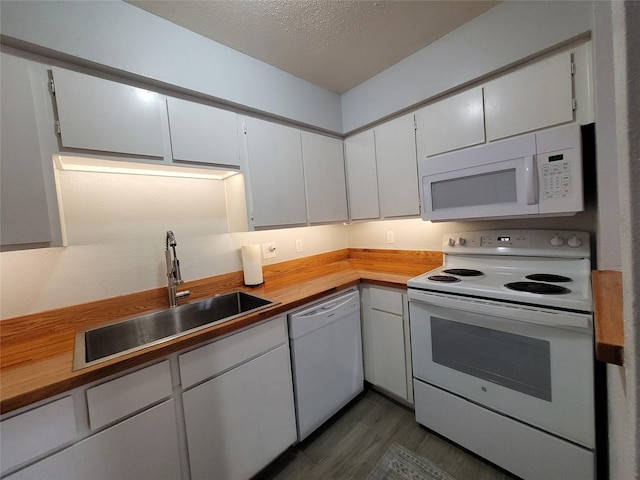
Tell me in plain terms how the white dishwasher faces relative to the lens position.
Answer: facing the viewer and to the right of the viewer

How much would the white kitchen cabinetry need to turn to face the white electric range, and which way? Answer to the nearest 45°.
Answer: approximately 45° to its left

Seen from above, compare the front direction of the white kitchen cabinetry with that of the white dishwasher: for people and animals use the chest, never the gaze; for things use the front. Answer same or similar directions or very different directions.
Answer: same or similar directions

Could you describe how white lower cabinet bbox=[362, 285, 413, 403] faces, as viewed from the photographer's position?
facing the viewer and to the left of the viewer

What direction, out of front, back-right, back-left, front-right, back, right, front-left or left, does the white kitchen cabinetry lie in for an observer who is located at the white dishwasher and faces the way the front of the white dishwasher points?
right

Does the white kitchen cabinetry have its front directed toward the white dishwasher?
no

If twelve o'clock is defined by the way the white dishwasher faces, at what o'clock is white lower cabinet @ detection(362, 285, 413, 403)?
The white lower cabinet is roughly at 10 o'clock from the white dishwasher.

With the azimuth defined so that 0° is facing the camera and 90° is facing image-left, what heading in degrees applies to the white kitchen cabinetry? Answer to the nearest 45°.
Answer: approximately 315°

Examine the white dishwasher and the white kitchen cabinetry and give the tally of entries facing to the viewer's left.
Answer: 0

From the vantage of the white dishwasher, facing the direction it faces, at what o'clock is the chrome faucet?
The chrome faucet is roughly at 4 o'clock from the white dishwasher.

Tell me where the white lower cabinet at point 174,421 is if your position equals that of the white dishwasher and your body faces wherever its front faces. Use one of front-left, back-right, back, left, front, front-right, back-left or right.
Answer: right
